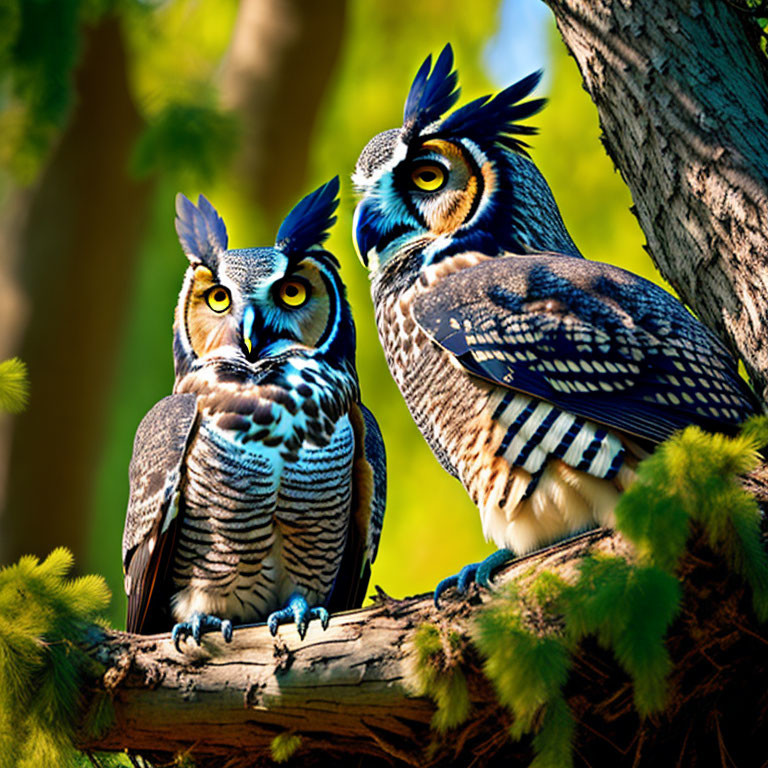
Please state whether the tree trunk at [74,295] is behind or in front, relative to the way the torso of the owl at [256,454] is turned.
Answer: behind

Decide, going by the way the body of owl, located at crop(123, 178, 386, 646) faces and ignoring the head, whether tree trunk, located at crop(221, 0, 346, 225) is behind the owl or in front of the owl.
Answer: behind

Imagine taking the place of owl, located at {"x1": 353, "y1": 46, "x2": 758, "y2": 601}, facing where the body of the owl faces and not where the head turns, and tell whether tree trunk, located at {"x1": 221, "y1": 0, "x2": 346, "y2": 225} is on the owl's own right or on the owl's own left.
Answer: on the owl's own right

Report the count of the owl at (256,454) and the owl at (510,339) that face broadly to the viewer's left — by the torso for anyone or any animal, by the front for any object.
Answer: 1

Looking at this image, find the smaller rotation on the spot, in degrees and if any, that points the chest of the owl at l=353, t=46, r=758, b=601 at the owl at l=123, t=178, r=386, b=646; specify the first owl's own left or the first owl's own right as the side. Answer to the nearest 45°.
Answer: approximately 45° to the first owl's own right

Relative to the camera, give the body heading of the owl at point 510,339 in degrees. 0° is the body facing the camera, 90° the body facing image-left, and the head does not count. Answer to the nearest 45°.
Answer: approximately 90°

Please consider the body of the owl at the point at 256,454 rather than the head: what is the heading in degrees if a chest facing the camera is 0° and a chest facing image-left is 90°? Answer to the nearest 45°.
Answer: approximately 0°

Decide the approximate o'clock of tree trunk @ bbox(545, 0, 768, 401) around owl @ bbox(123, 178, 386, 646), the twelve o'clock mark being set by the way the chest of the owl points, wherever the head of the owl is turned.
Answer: The tree trunk is roughly at 8 o'clock from the owl.

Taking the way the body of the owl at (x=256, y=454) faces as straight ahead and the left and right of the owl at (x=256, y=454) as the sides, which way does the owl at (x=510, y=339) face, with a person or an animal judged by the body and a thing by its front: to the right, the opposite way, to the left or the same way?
to the right

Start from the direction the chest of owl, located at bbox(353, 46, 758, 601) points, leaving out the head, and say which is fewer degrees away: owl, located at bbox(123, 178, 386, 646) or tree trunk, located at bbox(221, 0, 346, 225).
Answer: the owl
